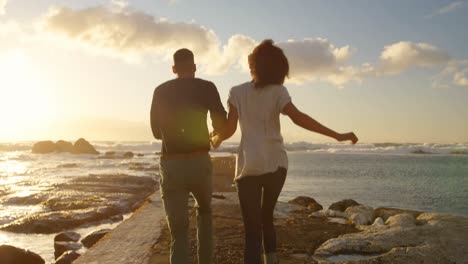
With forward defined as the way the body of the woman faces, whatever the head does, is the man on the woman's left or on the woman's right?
on the woman's left

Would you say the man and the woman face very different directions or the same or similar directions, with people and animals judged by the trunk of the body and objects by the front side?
same or similar directions

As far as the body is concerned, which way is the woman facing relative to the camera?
away from the camera

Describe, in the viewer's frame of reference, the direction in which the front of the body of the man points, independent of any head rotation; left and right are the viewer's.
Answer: facing away from the viewer

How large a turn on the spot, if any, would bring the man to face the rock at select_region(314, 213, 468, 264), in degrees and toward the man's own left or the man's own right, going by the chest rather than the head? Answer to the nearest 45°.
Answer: approximately 45° to the man's own right

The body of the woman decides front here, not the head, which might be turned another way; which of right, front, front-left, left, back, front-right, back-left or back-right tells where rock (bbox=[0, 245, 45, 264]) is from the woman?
front-left

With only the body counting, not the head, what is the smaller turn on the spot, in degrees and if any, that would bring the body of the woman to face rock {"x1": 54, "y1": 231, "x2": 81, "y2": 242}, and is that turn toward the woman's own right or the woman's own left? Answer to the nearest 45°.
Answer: approximately 45° to the woman's own left

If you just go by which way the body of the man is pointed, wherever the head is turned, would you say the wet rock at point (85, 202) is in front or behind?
in front

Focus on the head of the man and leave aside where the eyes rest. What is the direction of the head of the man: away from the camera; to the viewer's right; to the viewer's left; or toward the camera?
away from the camera

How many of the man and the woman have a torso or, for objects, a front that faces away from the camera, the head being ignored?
2
